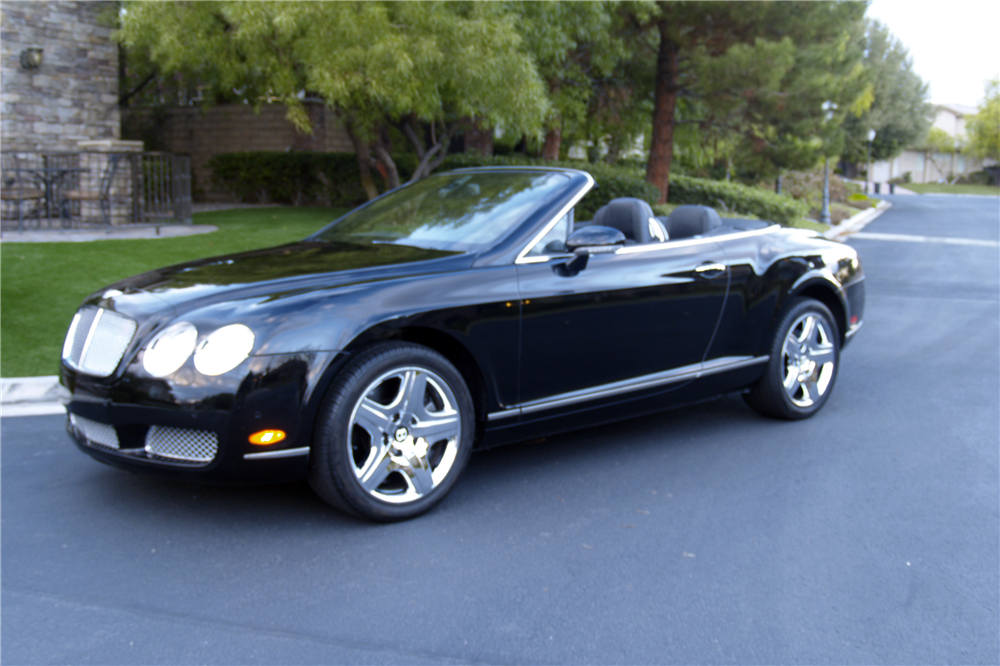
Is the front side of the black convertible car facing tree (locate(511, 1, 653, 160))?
no

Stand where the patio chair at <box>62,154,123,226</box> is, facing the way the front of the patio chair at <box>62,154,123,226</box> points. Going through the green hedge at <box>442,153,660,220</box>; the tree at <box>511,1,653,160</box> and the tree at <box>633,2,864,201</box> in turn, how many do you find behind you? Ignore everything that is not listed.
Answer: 3

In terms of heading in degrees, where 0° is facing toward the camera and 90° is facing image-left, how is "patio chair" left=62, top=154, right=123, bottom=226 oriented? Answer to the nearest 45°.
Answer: approximately 90°

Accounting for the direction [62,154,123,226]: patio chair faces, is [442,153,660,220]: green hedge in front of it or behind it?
behind

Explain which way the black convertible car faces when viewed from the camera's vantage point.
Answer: facing the viewer and to the left of the viewer

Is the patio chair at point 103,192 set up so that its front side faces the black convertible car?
no

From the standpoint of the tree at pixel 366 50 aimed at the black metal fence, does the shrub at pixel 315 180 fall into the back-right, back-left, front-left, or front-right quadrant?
front-right

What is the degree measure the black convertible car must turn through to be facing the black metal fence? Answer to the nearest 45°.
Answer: approximately 90° to its right

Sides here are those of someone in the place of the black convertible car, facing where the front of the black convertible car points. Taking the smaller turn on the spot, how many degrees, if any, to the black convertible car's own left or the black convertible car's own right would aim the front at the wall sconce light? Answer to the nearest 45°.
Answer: approximately 90° to the black convertible car's own right

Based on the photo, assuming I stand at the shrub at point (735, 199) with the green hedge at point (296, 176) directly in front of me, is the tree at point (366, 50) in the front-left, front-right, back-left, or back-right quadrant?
front-left

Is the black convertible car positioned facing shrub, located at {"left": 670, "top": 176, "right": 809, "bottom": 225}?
no

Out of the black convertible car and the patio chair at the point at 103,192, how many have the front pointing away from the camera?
0

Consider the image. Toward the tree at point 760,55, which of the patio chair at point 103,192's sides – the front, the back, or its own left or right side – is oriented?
back

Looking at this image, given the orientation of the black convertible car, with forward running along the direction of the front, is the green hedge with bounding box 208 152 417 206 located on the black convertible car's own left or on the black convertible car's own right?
on the black convertible car's own right

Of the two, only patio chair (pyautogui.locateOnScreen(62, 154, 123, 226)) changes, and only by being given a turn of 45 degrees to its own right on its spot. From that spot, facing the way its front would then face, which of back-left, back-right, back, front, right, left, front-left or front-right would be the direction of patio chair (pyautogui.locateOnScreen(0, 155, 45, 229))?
front
